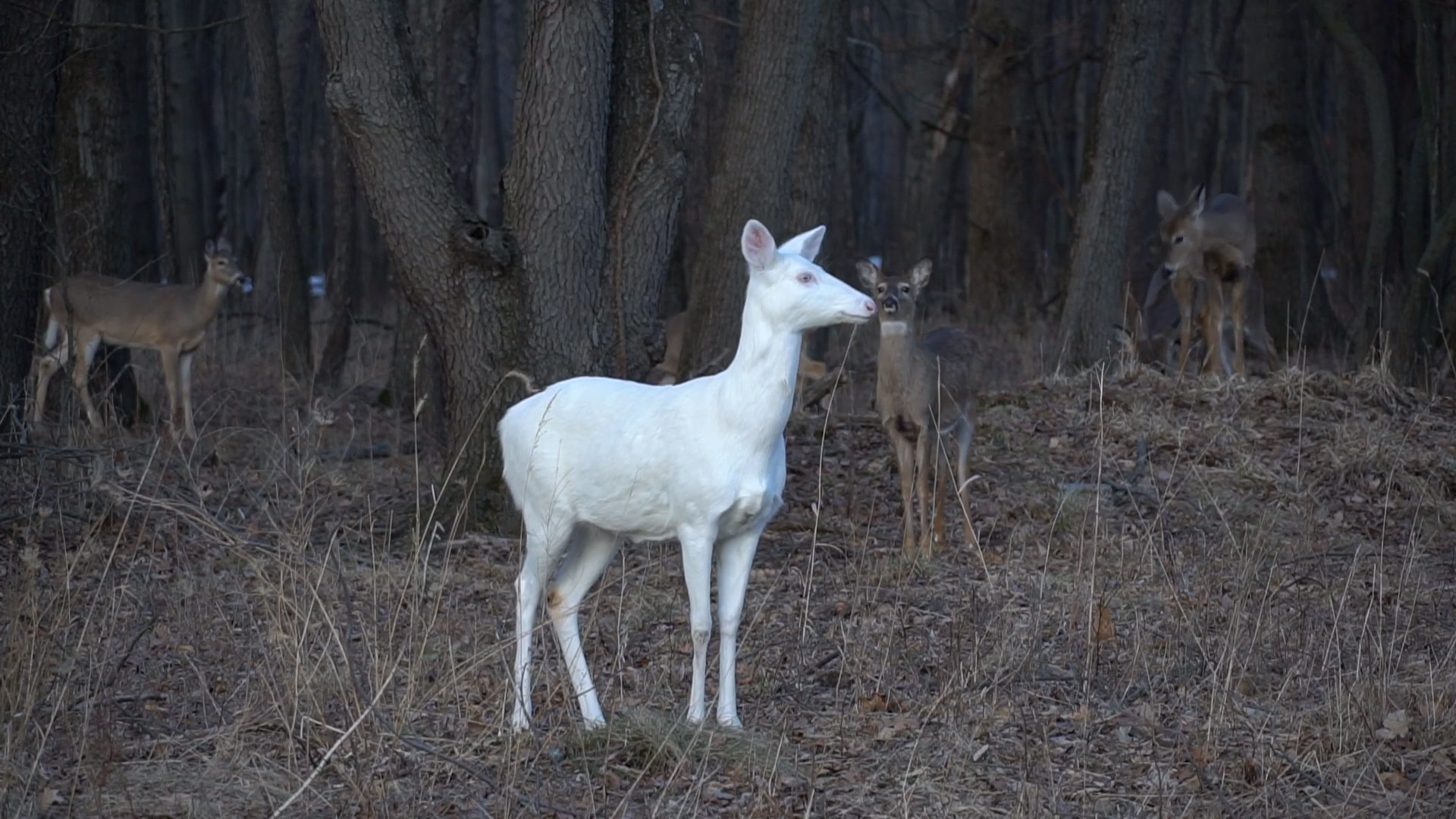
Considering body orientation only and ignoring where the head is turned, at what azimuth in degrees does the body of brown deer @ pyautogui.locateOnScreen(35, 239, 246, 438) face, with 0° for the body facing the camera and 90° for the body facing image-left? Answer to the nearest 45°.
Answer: approximately 270°

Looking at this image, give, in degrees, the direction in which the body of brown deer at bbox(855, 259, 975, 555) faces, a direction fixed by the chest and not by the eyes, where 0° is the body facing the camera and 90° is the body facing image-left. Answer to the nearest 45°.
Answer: approximately 45°

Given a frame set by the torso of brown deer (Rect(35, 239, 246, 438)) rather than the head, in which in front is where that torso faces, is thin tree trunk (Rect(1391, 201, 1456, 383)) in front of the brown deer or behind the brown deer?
in front

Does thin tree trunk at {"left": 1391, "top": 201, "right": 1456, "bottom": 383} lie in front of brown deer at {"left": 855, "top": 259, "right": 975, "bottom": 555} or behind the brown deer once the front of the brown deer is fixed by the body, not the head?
behind

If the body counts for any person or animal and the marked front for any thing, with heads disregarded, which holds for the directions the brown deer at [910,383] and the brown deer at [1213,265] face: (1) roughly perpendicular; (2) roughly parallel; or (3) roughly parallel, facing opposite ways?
roughly parallel

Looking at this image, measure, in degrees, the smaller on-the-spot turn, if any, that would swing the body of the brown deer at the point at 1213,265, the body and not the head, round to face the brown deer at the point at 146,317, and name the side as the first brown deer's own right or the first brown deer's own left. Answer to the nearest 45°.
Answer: approximately 45° to the first brown deer's own right

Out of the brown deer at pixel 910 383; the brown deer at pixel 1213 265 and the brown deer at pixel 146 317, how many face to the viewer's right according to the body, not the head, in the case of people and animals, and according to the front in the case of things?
1

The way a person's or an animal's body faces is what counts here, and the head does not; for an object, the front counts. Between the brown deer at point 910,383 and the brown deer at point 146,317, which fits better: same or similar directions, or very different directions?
very different directions

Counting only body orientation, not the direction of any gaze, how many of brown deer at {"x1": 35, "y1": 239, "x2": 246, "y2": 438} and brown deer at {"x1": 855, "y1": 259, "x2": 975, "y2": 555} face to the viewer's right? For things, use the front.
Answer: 1

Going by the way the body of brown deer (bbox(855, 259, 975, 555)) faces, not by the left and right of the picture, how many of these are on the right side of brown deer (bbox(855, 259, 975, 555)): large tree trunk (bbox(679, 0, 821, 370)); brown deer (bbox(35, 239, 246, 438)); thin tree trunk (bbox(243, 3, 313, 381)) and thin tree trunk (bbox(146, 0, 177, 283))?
4

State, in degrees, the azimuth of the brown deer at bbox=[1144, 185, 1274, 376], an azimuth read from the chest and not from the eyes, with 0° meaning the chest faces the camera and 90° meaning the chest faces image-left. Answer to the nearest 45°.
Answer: approximately 45°

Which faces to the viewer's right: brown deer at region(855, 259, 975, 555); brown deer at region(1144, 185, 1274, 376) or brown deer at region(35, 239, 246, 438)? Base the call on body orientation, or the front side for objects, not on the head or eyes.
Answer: brown deer at region(35, 239, 246, 438)

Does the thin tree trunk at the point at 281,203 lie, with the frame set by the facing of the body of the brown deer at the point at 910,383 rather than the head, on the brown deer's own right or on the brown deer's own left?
on the brown deer's own right
